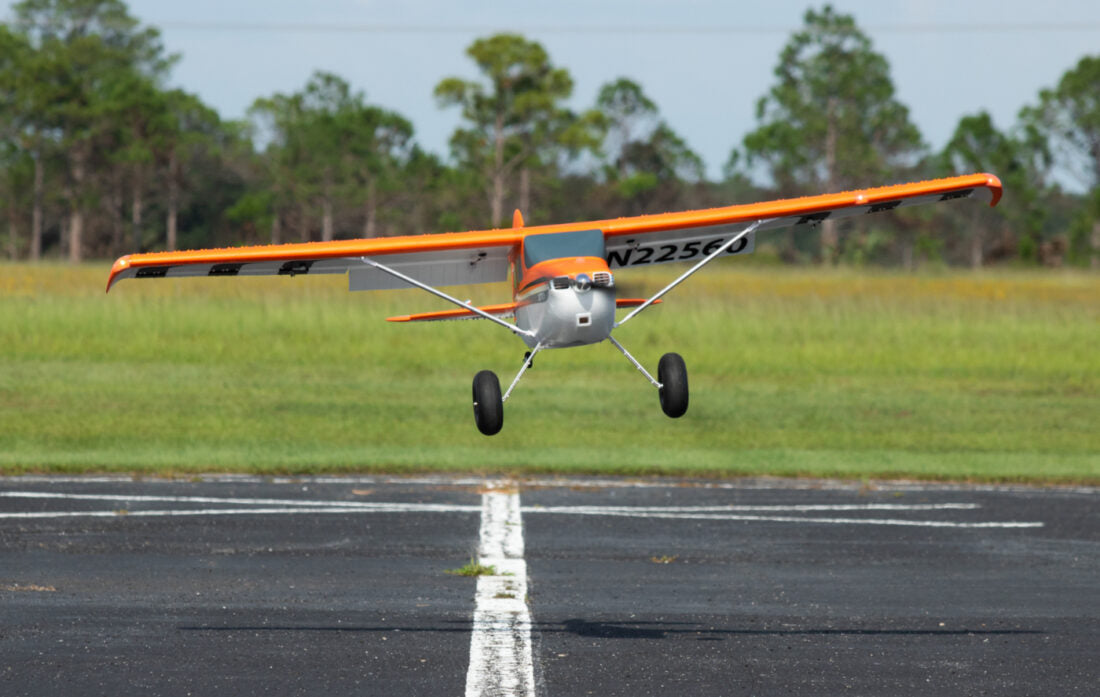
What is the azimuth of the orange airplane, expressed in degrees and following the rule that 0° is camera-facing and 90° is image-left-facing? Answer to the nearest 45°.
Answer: approximately 0°
